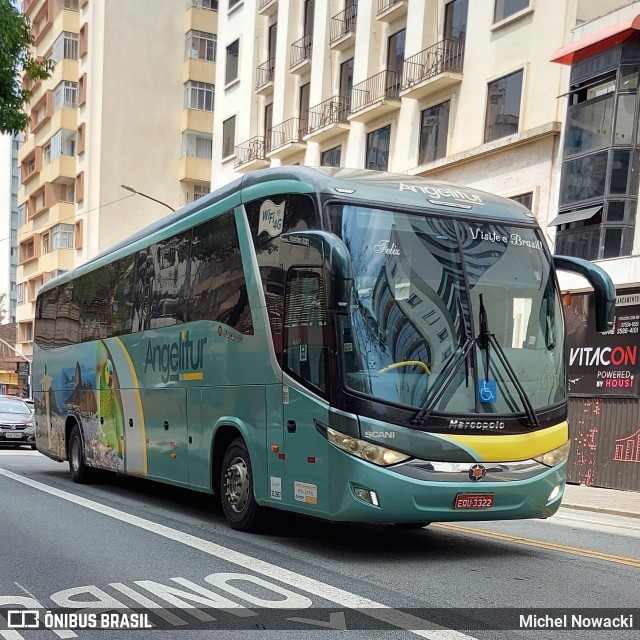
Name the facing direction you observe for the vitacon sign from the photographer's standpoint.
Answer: facing the viewer

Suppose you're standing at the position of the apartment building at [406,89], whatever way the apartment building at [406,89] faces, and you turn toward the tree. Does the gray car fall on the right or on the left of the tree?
right

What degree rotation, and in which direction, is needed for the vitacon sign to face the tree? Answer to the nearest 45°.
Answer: approximately 45° to its right

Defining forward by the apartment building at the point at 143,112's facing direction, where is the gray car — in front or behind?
in front

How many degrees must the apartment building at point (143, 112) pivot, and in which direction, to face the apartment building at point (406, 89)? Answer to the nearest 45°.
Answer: approximately 45° to its left

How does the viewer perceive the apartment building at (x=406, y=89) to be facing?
facing the viewer and to the left of the viewer

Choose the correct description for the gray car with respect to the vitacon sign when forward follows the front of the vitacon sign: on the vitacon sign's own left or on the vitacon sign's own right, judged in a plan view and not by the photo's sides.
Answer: on the vitacon sign's own right
